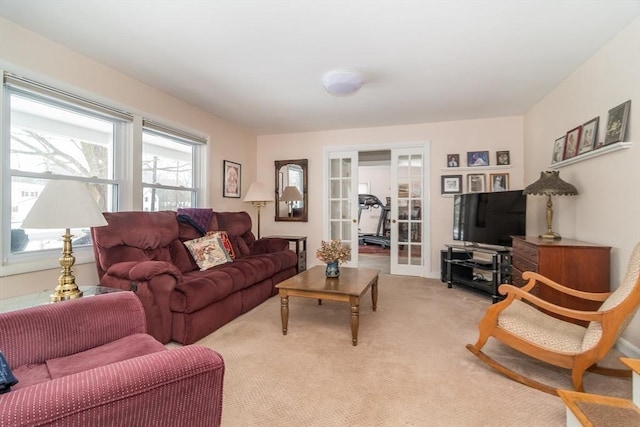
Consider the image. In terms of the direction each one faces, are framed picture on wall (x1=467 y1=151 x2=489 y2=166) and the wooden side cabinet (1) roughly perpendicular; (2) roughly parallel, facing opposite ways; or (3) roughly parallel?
roughly perpendicular

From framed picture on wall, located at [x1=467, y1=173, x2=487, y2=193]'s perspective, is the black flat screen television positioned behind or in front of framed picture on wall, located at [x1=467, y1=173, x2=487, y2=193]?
in front

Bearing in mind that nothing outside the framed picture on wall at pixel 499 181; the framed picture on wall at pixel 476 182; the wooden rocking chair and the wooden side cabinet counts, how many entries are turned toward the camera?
2

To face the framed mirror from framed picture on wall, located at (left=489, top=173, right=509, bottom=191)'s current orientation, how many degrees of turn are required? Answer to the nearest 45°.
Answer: approximately 90° to its right

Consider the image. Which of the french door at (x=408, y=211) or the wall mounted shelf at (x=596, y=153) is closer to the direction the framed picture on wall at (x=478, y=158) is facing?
the wall mounted shelf

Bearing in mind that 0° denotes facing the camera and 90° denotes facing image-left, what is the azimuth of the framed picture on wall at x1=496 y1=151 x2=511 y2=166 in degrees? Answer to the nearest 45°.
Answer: approximately 0°

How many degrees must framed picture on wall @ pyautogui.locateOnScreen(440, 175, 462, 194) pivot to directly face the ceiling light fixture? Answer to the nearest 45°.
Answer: approximately 45° to its right

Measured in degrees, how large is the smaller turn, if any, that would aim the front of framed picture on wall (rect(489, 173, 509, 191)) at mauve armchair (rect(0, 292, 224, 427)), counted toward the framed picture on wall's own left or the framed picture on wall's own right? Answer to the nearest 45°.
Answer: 0° — it already faces it

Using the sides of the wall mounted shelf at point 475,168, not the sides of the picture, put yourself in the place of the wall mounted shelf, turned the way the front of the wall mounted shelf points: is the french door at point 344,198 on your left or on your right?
on your right
